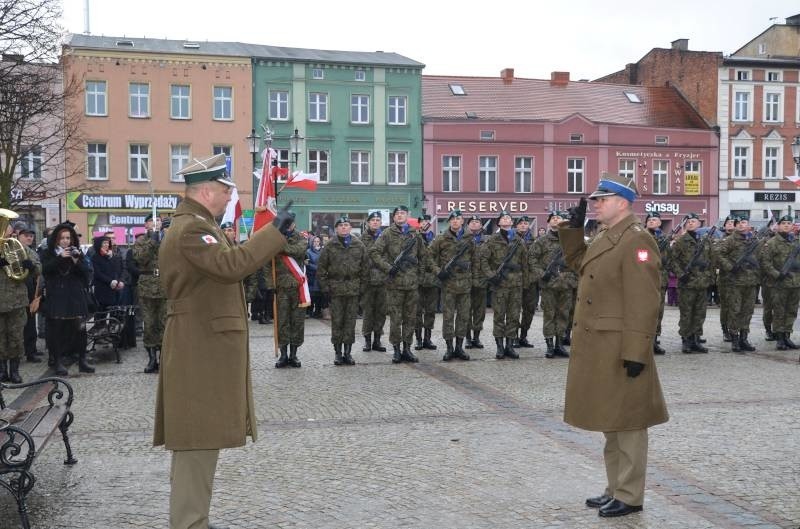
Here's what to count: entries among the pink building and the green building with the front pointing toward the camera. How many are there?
2

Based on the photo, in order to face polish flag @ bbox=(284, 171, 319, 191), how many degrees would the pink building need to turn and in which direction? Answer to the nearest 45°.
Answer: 0° — it already faces it

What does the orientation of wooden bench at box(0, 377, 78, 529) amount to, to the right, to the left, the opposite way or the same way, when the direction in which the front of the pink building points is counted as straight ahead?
to the left

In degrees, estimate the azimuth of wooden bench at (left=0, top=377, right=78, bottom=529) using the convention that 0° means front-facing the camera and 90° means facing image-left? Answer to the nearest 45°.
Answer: approximately 315°

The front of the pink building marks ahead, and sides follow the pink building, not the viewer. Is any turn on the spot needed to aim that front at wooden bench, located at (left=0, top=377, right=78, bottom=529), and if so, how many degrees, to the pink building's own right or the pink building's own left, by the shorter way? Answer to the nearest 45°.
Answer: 0° — it already faces it

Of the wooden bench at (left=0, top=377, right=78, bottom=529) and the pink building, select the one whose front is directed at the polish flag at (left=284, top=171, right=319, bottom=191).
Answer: the pink building

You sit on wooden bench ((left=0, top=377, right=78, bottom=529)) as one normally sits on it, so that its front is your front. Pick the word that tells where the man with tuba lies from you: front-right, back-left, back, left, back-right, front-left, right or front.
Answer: back-left

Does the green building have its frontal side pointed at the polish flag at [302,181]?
yes
